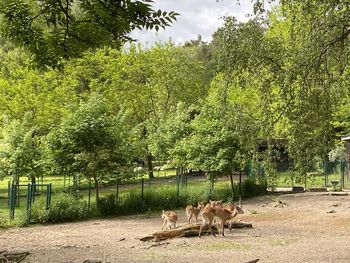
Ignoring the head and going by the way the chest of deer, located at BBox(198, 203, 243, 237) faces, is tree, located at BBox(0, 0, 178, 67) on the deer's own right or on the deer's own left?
on the deer's own right

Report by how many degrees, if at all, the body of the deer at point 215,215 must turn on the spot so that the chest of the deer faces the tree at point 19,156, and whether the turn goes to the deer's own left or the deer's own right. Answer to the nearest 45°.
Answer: approximately 135° to the deer's own left

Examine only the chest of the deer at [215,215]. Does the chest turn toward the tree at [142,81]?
no

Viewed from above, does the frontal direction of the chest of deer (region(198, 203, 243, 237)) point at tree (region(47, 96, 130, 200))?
no

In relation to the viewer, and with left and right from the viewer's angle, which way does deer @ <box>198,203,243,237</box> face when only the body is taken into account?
facing to the right of the viewer

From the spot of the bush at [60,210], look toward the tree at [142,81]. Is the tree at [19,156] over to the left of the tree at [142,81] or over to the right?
left
